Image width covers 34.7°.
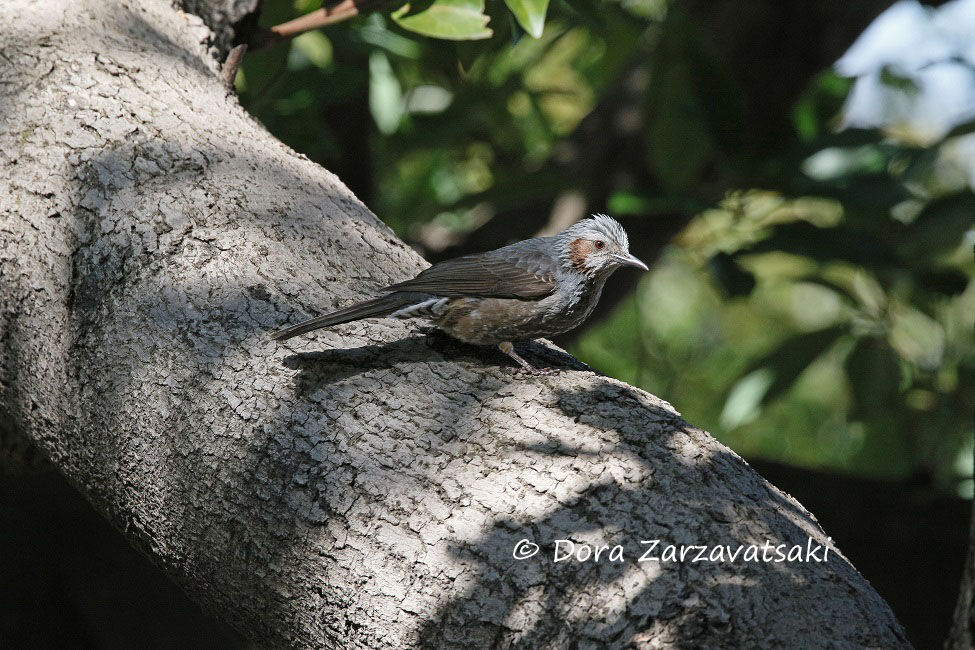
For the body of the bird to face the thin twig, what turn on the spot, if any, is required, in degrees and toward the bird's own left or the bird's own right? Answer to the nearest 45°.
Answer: approximately 135° to the bird's own left

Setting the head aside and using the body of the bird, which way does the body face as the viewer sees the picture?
to the viewer's right

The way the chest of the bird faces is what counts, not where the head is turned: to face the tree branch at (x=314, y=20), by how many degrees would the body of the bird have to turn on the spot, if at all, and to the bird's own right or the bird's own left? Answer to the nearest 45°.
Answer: approximately 135° to the bird's own left
